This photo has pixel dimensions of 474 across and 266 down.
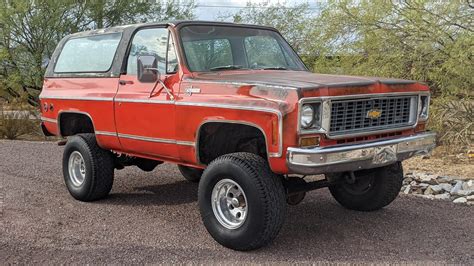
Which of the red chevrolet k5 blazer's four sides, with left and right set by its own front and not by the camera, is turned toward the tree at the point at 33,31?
back

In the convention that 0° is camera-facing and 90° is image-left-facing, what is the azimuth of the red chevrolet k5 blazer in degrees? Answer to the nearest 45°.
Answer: approximately 315°

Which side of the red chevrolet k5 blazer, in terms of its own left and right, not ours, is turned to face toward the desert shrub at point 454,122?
left

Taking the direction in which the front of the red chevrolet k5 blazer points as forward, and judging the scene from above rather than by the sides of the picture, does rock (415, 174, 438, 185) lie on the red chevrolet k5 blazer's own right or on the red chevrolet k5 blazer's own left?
on the red chevrolet k5 blazer's own left

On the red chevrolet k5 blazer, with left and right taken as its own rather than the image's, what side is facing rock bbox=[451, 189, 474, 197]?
left

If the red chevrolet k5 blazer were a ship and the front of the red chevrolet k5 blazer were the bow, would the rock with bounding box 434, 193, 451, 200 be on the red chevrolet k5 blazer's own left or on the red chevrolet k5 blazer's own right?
on the red chevrolet k5 blazer's own left

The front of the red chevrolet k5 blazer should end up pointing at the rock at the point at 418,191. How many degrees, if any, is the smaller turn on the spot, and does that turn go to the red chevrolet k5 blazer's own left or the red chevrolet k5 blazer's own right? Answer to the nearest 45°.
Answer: approximately 90° to the red chevrolet k5 blazer's own left

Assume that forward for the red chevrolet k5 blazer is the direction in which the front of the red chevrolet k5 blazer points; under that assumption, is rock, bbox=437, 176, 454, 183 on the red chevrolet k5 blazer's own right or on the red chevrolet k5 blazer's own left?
on the red chevrolet k5 blazer's own left
